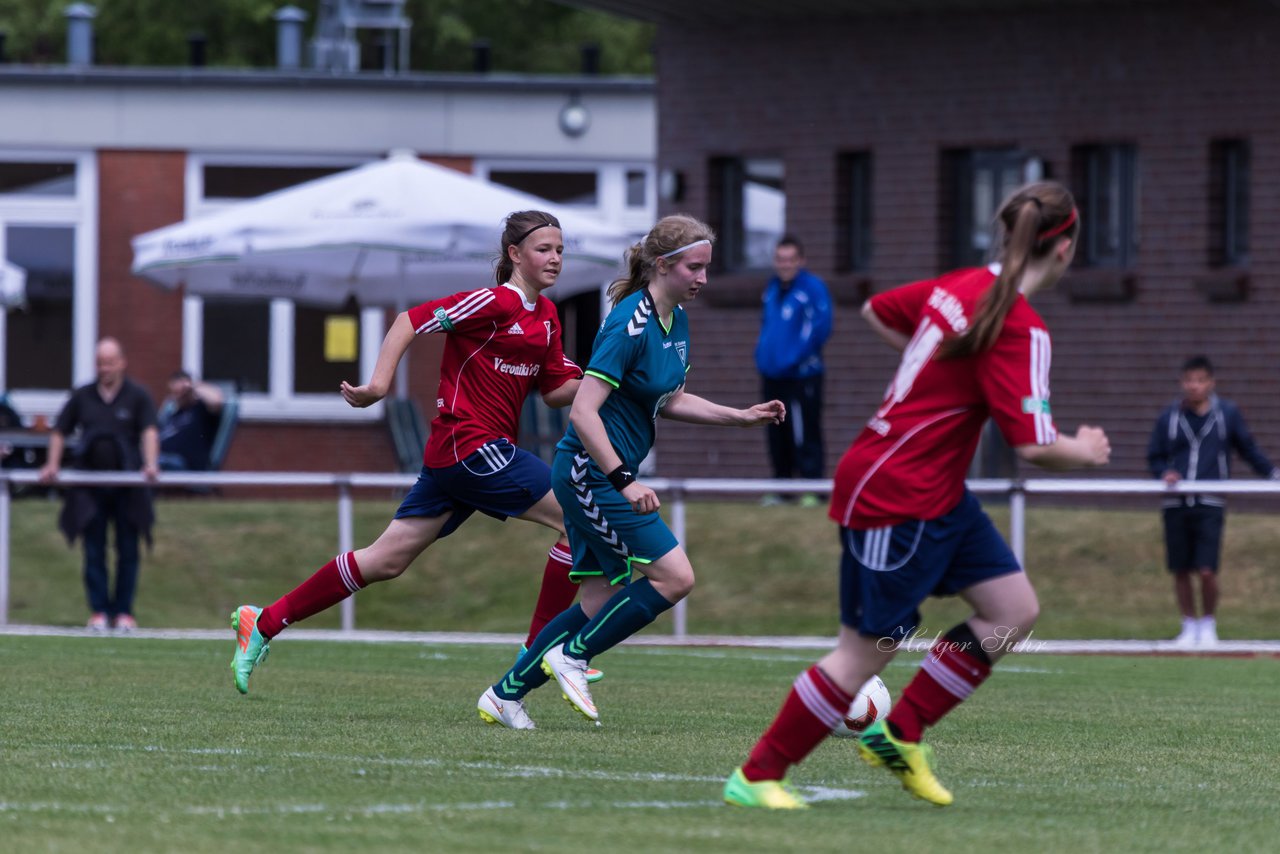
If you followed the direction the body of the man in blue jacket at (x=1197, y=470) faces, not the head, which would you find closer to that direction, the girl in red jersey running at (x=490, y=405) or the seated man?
the girl in red jersey running

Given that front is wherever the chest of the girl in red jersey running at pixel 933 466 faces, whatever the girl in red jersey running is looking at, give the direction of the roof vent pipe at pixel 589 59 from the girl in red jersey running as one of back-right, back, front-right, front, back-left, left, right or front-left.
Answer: front-left

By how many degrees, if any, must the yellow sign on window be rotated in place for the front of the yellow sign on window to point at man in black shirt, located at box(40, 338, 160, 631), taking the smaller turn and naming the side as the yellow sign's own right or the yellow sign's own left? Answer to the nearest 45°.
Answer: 0° — it already faces them

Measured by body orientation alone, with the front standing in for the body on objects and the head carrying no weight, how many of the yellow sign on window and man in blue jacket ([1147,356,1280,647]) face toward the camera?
2

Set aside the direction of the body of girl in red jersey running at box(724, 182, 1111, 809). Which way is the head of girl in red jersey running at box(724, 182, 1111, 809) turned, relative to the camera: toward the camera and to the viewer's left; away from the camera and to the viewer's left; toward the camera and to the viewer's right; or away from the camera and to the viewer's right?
away from the camera and to the viewer's right
